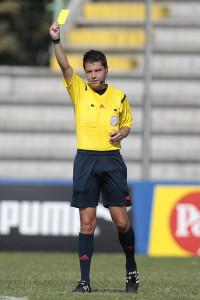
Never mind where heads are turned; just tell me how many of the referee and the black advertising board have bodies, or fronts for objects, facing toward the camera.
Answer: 2

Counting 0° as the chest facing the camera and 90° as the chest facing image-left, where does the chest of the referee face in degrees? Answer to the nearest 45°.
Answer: approximately 0°

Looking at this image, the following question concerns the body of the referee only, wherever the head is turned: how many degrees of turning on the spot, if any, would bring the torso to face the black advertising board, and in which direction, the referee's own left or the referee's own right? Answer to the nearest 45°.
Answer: approximately 180°

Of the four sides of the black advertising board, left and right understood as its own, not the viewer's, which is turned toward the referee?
front
